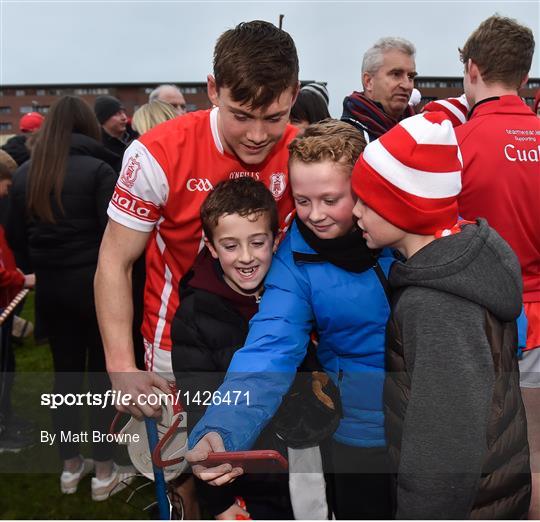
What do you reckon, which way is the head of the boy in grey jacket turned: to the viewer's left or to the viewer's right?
to the viewer's left

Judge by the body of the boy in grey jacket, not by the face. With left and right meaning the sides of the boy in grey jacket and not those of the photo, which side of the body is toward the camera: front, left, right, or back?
left

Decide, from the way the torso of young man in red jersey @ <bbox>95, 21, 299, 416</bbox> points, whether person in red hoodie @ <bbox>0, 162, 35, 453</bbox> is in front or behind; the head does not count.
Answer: behind

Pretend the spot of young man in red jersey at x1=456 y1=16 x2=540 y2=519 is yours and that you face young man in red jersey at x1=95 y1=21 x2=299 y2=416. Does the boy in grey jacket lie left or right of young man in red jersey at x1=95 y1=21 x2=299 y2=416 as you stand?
left

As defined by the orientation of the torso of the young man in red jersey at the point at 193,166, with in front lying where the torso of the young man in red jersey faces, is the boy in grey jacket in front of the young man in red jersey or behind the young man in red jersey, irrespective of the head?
in front

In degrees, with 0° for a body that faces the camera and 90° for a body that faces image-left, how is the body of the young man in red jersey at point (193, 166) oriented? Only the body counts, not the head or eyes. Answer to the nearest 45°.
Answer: approximately 315°
